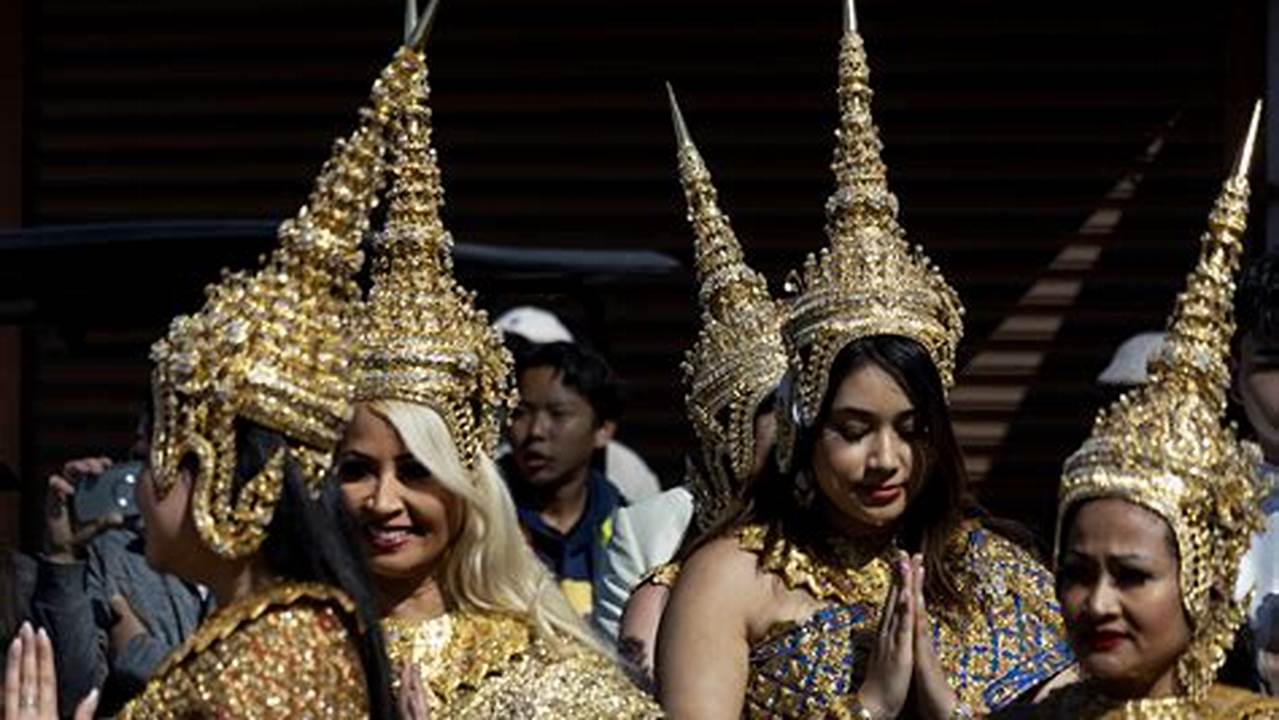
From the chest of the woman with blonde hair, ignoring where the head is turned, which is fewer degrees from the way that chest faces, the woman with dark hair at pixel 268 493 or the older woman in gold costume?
the woman with dark hair

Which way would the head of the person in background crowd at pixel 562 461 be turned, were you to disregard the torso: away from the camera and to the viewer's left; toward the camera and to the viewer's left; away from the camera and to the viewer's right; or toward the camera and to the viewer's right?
toward the camera and to the viewer's left

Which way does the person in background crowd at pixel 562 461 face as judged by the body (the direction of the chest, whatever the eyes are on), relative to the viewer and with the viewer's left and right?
facing the viewer and to the left of the viewer

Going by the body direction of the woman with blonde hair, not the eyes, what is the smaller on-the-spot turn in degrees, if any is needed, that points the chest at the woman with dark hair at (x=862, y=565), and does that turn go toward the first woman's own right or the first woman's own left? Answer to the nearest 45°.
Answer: approximately 135° to the first woman's own left

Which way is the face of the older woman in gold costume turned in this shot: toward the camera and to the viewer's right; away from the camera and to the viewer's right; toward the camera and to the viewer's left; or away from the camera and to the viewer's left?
toward the camera and to the viewer's left

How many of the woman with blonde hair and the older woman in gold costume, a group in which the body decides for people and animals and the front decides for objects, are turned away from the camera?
0

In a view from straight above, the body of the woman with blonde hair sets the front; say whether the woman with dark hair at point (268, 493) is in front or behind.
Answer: in front

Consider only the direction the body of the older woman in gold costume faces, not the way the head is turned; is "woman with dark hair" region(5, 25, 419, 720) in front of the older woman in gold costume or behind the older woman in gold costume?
in front

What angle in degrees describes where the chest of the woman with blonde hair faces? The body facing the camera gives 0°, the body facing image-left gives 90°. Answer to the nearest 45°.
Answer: approximately 45°
